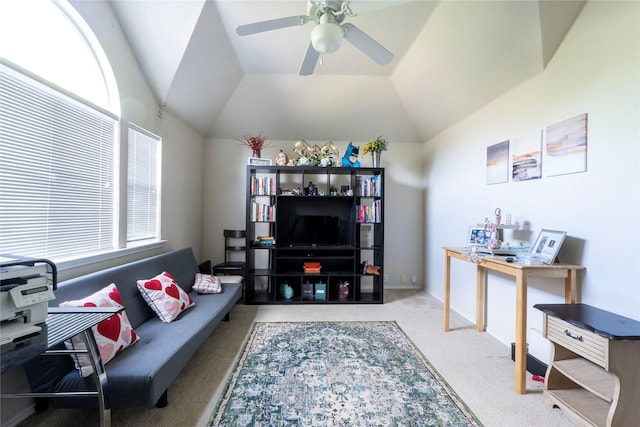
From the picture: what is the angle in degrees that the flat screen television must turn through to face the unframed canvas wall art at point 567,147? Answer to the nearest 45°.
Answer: approximately 45° to its left

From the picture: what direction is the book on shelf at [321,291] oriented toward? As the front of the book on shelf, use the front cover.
toward the camera

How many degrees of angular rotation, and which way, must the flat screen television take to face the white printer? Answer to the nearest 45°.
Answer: approximately 45° to its right

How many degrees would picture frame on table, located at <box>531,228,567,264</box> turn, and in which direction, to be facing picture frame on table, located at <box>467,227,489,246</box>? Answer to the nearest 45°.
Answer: approximately 90° to its right

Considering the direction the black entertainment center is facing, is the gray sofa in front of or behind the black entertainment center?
in front

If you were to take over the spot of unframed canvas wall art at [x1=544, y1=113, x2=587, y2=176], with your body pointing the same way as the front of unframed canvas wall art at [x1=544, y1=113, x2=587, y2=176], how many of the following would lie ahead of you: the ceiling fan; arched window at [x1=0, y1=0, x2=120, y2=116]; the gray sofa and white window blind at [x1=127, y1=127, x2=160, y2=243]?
4

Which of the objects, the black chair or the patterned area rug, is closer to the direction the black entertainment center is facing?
the patterned area rug

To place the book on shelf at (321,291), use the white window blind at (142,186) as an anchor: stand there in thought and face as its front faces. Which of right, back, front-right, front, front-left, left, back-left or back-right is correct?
front-left

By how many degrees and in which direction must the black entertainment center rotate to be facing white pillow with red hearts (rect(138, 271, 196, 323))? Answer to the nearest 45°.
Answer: approximately 45° to its right

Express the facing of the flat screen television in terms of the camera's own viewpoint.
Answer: facing the viewer

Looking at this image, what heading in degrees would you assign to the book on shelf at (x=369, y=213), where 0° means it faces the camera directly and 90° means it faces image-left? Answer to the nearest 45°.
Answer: approximately 0°

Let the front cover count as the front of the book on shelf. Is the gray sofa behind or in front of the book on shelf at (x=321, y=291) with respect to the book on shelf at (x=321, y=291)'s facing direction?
in front

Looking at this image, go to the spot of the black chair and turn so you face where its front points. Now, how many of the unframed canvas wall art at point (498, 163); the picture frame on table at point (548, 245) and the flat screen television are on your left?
3

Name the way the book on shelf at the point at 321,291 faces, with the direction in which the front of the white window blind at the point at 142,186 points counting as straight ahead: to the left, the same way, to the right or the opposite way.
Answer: to the right

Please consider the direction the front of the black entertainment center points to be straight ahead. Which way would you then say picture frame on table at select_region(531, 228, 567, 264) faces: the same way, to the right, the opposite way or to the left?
to the right

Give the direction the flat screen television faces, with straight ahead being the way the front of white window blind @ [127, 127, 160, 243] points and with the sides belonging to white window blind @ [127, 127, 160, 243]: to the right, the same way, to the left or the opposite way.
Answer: to the right

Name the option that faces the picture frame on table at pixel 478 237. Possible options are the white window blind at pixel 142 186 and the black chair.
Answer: the white window blind

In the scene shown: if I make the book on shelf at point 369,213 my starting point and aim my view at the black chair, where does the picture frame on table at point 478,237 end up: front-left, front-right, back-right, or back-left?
back-left
